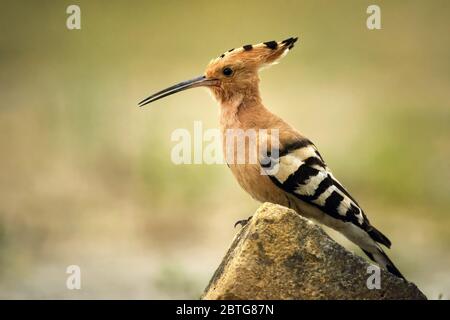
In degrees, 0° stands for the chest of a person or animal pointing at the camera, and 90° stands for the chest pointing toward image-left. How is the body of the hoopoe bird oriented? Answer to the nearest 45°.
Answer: approximately 90°
